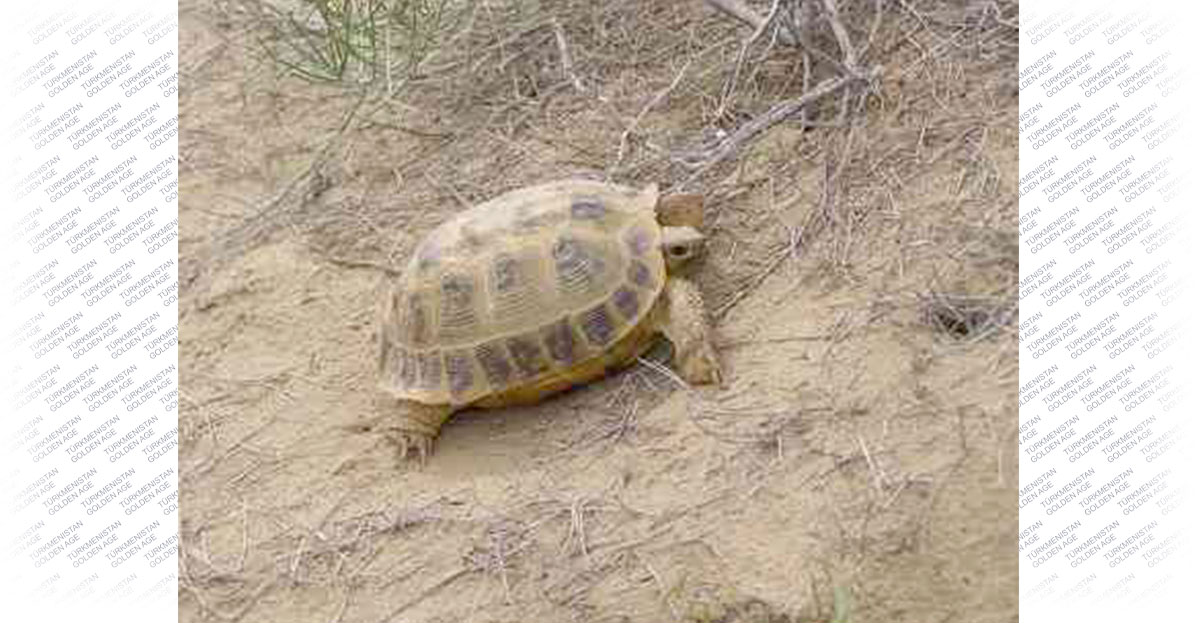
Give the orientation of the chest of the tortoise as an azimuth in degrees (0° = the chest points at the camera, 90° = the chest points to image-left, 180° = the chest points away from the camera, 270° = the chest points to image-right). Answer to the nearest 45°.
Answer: approximately 225°
